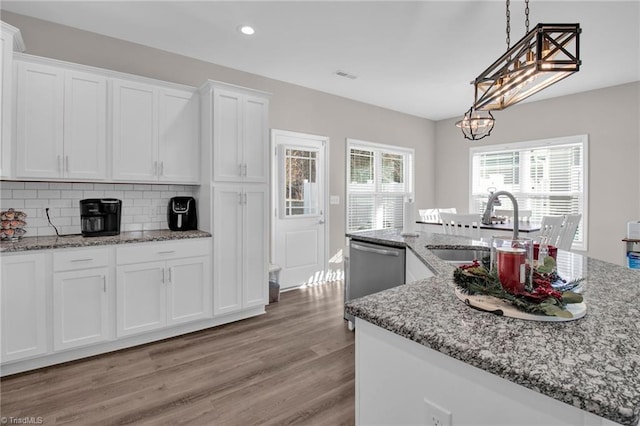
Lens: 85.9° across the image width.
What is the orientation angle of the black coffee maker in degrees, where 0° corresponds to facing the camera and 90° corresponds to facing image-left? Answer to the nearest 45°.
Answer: approximately 0°

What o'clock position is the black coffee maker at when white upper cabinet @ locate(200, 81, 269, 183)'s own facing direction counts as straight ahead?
The black coffee maker is roughly at 4 o'clock from the white upper cabinet.

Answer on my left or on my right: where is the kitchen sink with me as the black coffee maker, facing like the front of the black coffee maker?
on my left

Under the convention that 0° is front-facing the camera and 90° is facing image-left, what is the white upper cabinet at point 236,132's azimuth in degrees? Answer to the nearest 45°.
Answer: approximately 315°

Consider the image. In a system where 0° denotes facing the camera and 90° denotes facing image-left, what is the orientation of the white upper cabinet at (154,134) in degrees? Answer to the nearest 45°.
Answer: approximately 315°

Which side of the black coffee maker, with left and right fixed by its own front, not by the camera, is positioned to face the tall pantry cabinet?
left
